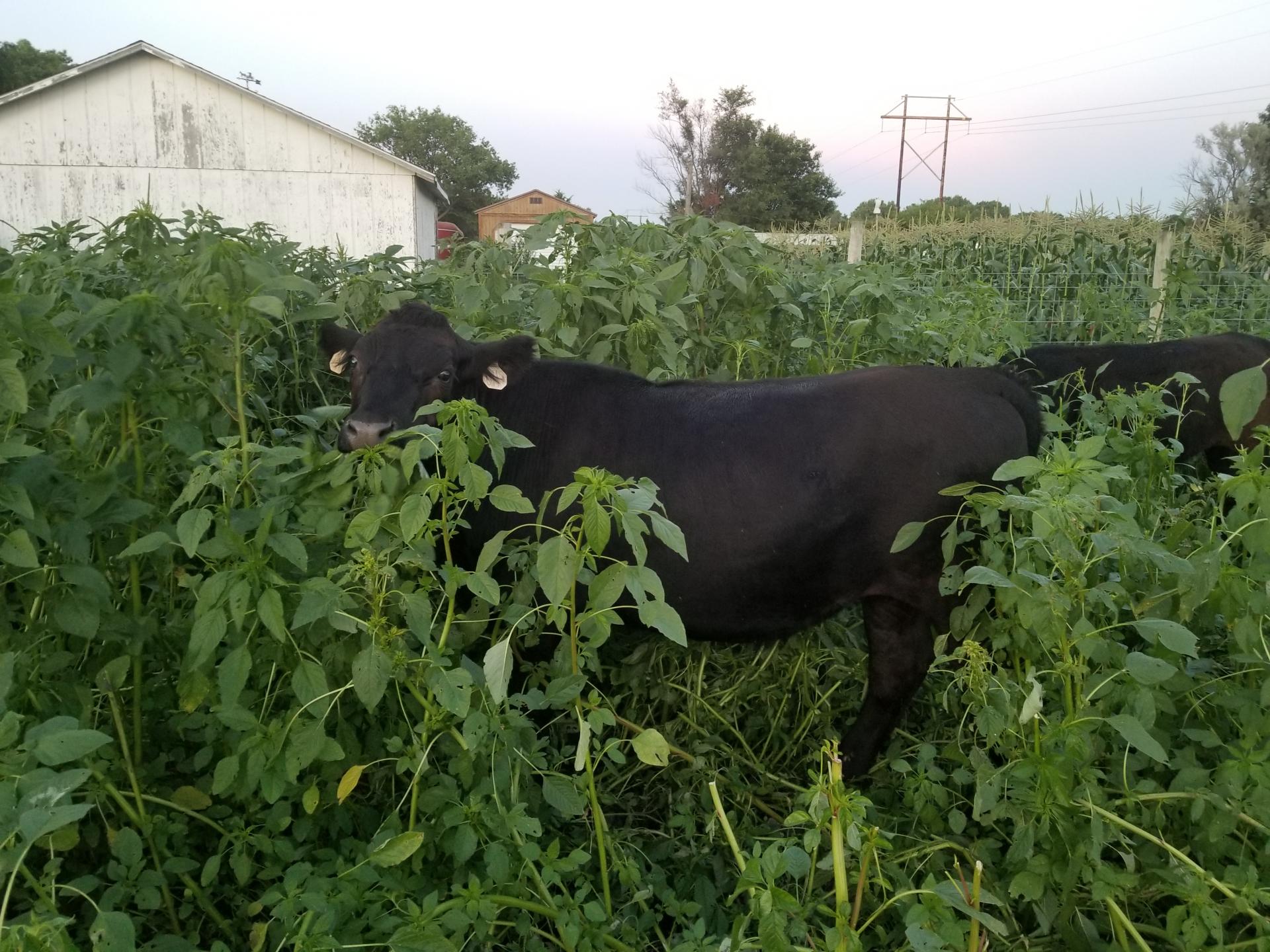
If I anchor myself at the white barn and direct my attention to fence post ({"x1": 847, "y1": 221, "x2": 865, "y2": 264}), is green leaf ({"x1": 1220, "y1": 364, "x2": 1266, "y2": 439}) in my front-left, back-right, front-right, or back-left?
front-right

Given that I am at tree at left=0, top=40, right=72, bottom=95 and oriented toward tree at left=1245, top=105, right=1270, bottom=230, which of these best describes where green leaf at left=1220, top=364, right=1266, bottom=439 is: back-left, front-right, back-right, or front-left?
front-right

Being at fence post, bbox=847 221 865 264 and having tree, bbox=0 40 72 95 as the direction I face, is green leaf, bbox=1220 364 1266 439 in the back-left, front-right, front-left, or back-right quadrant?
back-left

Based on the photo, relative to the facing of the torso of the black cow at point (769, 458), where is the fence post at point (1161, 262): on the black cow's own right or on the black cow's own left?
on the black cow's own right

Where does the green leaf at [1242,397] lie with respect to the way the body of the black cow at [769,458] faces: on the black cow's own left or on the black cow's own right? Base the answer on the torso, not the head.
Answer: on the black cow's own left

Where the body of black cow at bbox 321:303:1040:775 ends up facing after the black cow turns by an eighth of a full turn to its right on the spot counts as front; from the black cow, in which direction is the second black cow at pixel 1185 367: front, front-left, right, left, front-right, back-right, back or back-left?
right

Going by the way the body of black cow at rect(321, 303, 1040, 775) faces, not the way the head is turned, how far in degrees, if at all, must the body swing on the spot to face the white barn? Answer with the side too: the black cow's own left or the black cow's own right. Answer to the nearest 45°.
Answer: approximately 45° to the black cow's own right

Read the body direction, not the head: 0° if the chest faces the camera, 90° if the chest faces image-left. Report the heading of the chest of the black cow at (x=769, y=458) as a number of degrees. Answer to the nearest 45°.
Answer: approximately 90°

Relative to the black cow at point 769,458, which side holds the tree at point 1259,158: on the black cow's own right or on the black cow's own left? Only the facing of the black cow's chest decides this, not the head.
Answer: on the black cow's own right

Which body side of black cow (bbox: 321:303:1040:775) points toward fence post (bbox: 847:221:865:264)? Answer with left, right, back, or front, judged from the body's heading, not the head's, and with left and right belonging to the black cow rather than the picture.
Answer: right

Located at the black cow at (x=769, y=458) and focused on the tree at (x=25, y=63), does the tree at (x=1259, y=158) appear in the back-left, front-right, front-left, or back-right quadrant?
front-right
